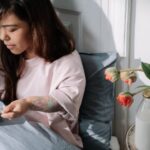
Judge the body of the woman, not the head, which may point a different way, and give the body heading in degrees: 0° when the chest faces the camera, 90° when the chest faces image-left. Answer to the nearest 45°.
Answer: approximately 45°
